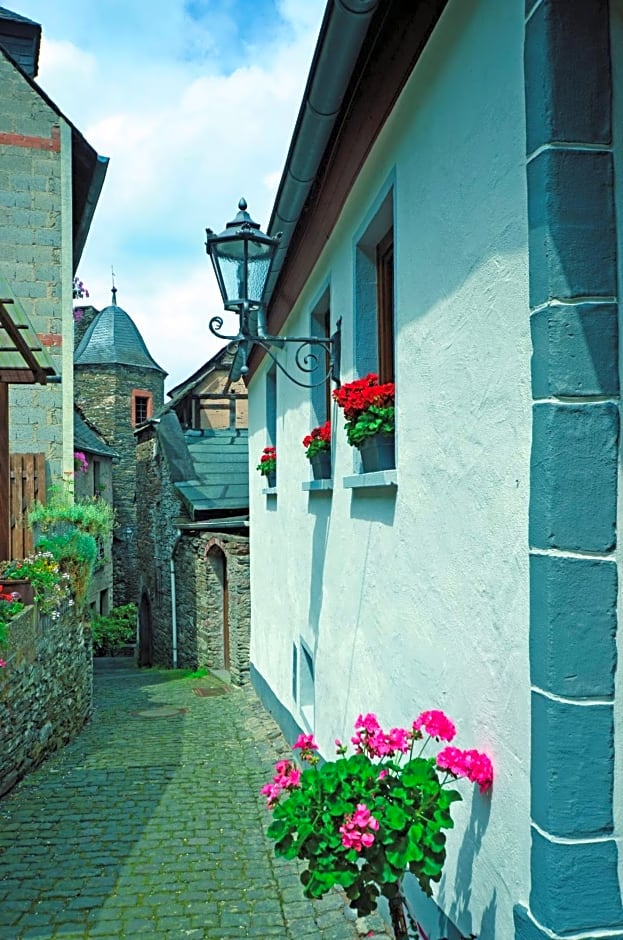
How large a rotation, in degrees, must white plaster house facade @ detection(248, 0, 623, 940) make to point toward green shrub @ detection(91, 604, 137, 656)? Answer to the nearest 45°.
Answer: approximately 45° to its right

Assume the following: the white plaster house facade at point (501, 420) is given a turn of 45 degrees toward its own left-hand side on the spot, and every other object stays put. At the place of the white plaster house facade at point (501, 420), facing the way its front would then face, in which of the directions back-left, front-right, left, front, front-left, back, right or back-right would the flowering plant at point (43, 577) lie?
right

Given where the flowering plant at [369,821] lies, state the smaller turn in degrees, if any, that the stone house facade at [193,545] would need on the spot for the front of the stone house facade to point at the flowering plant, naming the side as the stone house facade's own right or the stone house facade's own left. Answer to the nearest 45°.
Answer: approximately 45° to the stone house facade's own left

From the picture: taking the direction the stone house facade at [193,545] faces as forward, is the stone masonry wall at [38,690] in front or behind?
in front

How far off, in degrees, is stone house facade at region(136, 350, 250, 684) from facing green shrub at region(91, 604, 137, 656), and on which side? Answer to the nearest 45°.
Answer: approximately 135° to its right

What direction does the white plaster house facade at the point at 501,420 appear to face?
to the viewer's left

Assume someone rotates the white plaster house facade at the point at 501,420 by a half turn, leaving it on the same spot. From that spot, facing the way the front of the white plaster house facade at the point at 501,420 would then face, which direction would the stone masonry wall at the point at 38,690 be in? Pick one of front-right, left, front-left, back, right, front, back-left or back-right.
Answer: back-left

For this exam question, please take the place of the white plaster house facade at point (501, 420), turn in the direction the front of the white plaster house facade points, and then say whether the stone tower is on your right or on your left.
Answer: on your right

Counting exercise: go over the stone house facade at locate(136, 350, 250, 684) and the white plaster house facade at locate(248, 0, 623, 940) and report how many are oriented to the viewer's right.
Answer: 0

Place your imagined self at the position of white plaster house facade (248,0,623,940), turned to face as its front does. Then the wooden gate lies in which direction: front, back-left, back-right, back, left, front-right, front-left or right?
front-right

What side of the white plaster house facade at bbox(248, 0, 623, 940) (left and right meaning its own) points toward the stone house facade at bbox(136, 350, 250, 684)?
right
